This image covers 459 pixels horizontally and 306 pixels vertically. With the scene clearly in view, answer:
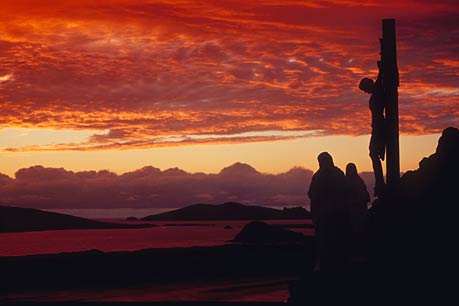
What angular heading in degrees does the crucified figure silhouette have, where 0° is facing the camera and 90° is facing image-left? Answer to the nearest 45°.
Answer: approximately 90°
